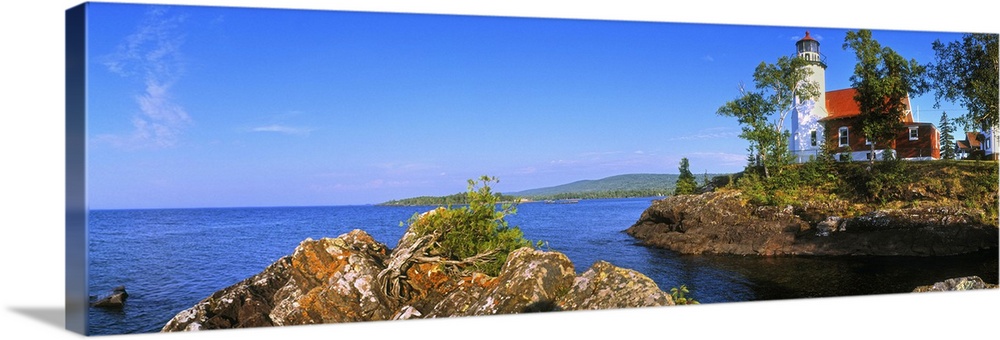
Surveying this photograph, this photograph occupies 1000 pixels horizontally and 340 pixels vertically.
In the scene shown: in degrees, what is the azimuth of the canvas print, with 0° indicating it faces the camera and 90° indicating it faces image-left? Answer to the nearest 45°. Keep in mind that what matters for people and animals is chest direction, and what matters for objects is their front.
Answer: approximately 315°
